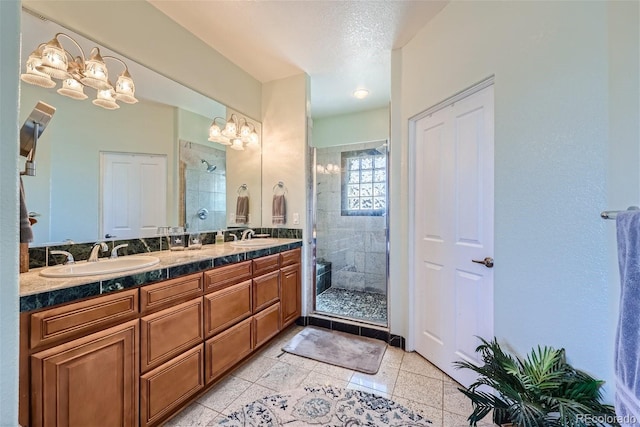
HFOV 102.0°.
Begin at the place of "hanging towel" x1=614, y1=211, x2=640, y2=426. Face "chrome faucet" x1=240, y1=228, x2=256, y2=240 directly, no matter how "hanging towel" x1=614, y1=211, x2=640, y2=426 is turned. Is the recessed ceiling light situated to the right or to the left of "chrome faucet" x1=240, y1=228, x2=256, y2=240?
right

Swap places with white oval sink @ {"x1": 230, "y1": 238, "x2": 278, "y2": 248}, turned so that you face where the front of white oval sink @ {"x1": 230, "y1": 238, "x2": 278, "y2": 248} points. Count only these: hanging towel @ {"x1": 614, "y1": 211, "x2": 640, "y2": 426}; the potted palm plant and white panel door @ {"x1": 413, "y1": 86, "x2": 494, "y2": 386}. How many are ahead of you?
3

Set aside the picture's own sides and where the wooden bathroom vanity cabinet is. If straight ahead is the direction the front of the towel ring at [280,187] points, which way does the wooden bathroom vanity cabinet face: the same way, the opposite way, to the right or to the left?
to the left

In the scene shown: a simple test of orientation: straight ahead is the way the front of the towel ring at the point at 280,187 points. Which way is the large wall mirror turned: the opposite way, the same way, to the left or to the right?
to the left

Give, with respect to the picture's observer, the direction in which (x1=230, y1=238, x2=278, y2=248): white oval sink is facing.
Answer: facing the viewer and to the right of the viewer

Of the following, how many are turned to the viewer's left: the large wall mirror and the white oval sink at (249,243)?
0

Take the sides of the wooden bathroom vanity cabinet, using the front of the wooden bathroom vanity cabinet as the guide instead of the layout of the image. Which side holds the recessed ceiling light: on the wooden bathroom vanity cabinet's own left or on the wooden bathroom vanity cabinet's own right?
on the wooden bathroom vanity cabinet's own left

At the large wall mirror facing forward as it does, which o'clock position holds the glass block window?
The glass block window is roughly at 10 o'clock from the large wall mirror.

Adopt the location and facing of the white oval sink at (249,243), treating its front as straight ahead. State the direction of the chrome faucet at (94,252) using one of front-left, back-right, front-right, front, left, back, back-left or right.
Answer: right

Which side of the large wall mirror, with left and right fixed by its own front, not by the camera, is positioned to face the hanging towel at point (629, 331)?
front

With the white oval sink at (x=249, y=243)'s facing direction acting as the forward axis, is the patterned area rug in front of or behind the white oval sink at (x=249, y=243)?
in front

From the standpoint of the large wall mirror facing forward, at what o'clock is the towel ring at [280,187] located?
The towel ring is roughly at 10 o'clock from the large wall mirror.

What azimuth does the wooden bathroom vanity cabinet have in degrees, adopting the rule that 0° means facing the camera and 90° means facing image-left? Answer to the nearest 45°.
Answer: approximately 315°

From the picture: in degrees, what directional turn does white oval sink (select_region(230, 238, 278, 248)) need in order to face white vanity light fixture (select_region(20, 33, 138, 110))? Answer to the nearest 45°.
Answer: approximately 90° to its right
